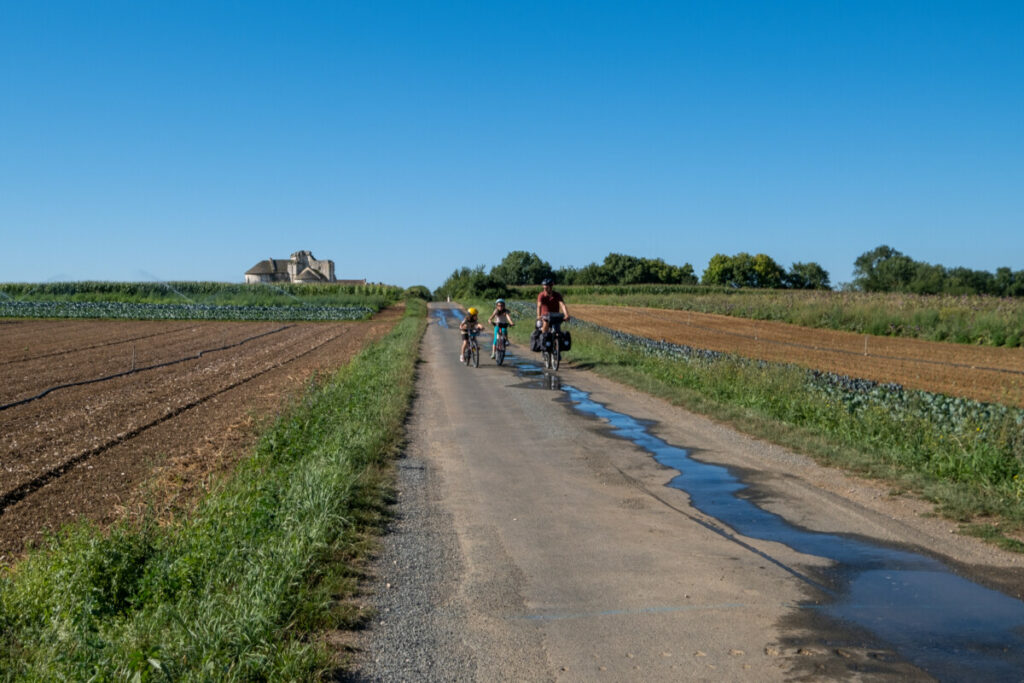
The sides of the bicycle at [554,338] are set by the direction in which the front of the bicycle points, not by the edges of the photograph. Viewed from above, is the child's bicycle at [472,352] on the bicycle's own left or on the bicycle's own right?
on the bicycle's own right

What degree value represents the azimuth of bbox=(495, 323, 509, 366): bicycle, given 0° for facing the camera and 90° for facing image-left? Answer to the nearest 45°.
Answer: approximately 0°

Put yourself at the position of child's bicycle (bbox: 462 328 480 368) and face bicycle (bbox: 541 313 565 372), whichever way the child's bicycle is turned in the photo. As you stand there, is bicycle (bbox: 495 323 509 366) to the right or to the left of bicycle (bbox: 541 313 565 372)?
left

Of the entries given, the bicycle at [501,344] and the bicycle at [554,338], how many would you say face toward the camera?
2

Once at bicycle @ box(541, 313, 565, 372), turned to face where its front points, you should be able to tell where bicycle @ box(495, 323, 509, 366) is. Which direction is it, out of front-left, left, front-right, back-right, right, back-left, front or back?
back-right
